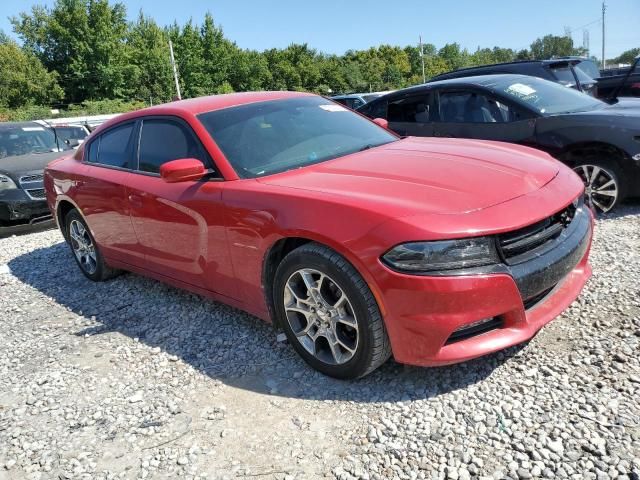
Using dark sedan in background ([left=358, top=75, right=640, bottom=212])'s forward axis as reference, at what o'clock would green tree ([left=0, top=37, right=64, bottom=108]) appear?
The green tree is roughly at 6 o'clock from the dark sedan in background.

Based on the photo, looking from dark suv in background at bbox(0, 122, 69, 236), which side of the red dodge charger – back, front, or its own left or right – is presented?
back

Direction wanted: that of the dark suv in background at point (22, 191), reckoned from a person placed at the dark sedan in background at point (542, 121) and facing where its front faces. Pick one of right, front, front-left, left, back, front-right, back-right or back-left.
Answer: back-right

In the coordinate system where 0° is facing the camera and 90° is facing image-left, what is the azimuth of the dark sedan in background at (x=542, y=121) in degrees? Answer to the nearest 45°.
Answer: approximately 315°

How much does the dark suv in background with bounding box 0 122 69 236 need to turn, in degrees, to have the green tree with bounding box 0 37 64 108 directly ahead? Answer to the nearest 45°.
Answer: approximately 135° to its left

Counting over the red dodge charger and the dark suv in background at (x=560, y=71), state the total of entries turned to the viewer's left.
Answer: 0

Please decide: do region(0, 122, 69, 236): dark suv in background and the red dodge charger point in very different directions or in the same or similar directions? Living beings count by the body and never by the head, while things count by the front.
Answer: same or similar directions

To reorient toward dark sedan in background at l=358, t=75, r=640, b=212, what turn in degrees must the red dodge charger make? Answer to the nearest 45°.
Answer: approximately 90° to its left

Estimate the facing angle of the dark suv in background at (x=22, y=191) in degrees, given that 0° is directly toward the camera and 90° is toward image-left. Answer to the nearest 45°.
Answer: approximately 315°

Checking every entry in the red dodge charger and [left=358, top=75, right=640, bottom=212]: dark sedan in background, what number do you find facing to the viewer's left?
0

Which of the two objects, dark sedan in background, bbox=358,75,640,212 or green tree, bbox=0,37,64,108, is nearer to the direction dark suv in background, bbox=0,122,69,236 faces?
the dark sedan in background
